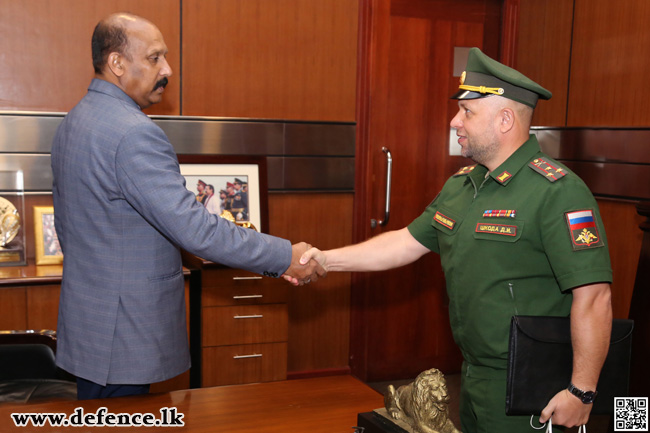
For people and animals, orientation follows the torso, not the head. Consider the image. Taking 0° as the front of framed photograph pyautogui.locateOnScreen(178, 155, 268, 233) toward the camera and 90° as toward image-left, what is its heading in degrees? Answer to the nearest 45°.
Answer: approximately 0°

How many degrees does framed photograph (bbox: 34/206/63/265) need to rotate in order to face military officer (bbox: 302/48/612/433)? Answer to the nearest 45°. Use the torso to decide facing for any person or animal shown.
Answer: approximately 45° to its left

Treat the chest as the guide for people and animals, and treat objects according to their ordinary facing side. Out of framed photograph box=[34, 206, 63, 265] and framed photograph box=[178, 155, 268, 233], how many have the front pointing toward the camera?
2

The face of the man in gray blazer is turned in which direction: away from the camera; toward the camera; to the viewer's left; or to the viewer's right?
to the viewer's right

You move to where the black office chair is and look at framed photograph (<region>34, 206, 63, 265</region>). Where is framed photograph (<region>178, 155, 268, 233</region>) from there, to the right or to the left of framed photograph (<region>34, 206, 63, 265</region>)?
right

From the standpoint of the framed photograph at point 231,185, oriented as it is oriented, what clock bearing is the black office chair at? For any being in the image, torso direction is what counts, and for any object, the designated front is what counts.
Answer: The black office chair is roughly at 1 o'clock from the framed photograph.

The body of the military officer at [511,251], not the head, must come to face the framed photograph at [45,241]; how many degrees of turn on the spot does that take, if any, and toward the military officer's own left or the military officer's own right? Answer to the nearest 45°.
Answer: approximately 90° to the military officer's own right
